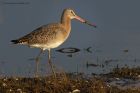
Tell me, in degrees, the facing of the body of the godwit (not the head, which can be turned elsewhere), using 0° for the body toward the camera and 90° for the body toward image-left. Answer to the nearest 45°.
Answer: approximately 270°
